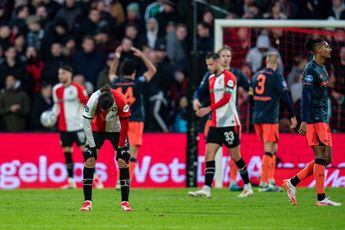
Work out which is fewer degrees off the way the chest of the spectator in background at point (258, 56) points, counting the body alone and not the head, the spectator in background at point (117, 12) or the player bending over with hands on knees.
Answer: the player bending over with hands on knees

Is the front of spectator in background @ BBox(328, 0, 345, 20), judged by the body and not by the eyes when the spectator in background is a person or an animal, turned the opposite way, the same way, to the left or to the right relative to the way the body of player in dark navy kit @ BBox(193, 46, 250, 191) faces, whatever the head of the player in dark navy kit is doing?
the same way

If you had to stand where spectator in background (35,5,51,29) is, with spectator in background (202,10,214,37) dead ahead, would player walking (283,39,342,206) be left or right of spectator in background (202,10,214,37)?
right

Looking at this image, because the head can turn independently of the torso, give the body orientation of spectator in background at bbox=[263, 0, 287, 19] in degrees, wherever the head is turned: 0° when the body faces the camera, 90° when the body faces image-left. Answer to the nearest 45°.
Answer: approximately 0°

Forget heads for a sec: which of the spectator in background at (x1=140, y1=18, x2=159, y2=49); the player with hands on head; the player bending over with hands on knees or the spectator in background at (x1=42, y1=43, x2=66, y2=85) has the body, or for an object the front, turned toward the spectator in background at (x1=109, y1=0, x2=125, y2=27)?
the player with hands on head

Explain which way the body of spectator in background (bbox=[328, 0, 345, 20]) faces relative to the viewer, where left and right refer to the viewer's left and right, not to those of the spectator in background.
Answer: facing the viewer

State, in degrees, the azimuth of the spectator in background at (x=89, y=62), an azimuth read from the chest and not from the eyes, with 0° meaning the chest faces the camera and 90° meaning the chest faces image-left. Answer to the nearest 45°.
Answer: approximately 0°

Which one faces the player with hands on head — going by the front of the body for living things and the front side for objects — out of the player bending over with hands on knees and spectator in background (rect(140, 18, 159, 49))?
the spectator in background

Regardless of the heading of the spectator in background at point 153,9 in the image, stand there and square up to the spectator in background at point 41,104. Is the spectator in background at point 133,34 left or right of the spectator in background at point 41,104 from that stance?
left

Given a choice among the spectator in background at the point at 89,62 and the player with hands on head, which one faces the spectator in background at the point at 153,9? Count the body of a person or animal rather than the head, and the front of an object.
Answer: the player with hands on head

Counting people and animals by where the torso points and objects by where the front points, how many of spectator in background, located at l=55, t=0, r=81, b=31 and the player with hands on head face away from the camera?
1

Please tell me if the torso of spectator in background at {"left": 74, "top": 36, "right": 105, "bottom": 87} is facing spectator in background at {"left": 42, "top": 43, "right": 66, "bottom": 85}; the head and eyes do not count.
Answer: no

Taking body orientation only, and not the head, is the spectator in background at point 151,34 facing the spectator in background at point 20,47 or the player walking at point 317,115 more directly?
the player walking

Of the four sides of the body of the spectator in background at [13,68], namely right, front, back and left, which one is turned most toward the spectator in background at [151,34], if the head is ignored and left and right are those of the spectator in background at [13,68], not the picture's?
left

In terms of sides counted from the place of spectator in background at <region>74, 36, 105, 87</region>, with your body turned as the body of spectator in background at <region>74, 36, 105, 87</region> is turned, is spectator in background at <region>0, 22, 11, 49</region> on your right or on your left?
on your right

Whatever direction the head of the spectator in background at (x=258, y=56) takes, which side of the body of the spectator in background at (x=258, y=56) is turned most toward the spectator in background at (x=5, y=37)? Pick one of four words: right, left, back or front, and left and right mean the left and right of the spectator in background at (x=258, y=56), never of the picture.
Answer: right

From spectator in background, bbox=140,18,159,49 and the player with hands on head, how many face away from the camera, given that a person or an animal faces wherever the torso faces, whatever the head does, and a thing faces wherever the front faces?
1
